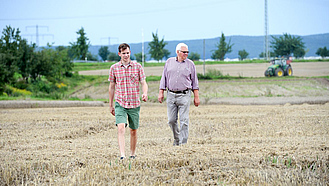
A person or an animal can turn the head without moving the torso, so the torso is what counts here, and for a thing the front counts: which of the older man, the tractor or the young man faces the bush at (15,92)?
the tractor

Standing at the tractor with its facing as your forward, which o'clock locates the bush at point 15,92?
The bush is roughly at 12 o'clock from the tractor.

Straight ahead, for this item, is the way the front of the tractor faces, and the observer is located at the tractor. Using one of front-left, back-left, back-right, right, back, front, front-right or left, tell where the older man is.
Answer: front-left

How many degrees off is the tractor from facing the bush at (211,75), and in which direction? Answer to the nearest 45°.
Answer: approximately 45° to its right

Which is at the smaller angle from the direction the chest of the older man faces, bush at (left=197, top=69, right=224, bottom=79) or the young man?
the young man

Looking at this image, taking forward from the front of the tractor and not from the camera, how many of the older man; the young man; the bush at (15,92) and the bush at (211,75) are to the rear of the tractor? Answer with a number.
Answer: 0

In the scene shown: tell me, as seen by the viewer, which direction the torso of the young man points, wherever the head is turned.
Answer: toward the camera

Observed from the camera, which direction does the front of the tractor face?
facing the viewer and to the left of the viewer

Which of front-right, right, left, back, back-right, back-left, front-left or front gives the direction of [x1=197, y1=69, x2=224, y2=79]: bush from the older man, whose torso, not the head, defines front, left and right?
back

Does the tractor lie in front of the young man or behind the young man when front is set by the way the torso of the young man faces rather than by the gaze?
behind

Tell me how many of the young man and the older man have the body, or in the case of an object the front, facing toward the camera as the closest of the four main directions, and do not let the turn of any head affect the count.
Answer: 2

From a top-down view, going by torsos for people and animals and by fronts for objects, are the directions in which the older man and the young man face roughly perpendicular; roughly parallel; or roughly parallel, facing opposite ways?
roughly parallel

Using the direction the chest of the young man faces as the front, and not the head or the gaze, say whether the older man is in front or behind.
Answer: behind

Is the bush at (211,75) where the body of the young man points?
no

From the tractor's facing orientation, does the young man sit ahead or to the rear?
ahead
